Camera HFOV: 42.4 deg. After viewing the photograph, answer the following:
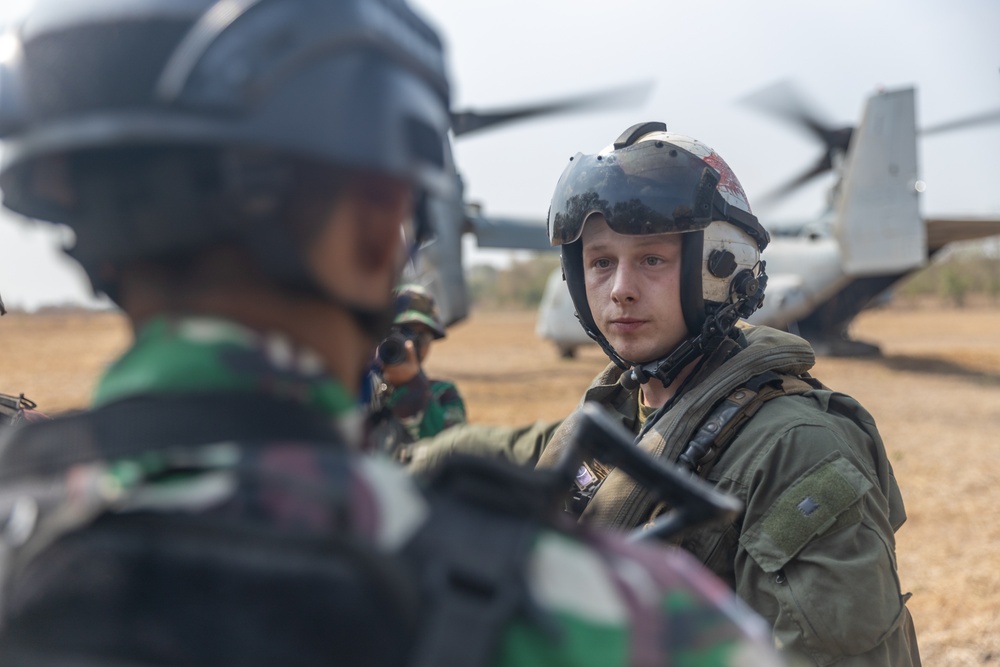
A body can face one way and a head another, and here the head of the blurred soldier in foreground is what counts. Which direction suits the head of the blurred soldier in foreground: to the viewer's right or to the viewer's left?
to the viewer's right

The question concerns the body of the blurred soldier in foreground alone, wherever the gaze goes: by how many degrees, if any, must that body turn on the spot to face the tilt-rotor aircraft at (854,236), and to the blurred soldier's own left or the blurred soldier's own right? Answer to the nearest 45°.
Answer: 0° — they already face it

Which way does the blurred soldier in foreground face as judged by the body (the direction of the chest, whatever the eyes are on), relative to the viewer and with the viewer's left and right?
facing away from the viewer and to the right of the viewer
